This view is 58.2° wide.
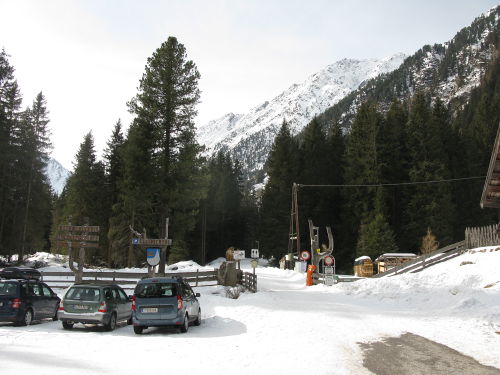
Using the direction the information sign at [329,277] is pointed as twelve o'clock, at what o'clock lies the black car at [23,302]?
The black car is roughly at 1 o'clock from the information sign.

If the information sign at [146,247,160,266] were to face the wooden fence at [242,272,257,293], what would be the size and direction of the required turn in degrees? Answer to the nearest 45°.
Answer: approximately 90° to its left

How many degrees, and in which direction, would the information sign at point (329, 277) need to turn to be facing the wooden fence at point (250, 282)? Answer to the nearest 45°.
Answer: approximately 45° to its right

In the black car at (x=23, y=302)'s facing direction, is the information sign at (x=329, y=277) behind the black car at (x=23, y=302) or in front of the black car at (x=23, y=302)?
in front

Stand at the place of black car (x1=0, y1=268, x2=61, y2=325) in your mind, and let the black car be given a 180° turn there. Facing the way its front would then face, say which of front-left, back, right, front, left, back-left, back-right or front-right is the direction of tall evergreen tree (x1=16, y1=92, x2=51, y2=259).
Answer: back-right

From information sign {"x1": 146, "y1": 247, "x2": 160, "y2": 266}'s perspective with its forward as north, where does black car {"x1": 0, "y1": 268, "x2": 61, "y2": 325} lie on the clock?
The black car is roughly at 1 o'clock from the information sign.

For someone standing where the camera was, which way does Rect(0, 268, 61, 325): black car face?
facing away from the viewer and to the right of the viewer

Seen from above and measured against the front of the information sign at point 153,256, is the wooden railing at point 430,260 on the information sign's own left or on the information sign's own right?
on the information sign's own left

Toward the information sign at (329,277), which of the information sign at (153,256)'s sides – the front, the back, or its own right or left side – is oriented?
left

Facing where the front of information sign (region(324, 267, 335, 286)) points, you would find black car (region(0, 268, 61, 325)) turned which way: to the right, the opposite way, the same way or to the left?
the opposite way

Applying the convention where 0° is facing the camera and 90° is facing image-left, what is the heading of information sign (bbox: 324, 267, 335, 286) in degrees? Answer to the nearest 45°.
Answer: approximately 0°

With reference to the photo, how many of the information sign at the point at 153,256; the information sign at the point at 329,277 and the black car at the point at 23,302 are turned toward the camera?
2
